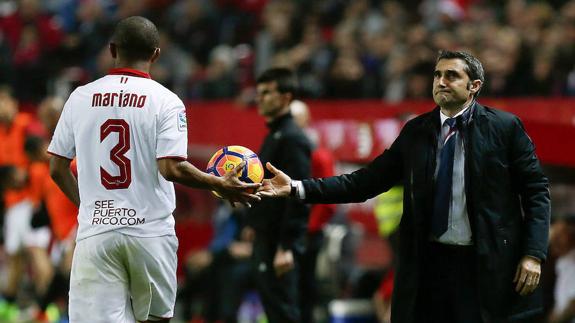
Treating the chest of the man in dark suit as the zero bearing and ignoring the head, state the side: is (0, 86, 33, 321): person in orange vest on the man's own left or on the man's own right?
on the man's own right

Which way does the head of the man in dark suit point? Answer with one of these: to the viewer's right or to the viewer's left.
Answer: to the viewer's left

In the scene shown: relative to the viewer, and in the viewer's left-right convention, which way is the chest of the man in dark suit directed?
facing the viewer and to the left of the viewer

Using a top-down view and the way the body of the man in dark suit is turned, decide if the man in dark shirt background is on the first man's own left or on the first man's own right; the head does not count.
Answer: on the first man's own right
